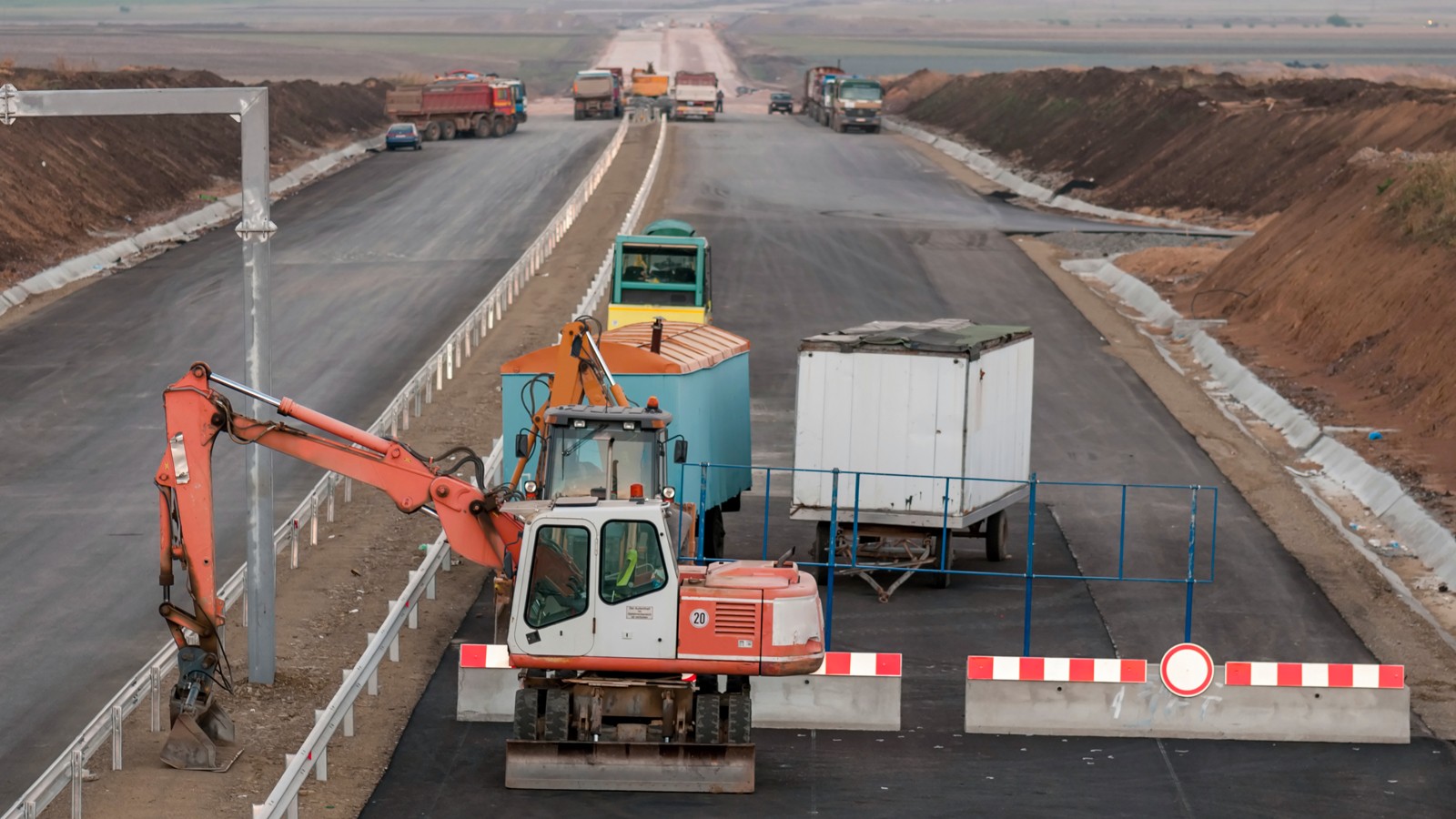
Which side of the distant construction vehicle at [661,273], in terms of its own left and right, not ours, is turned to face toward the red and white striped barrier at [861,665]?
front

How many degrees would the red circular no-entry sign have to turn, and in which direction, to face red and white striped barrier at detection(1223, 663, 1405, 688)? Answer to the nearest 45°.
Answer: approximately 90° to its left

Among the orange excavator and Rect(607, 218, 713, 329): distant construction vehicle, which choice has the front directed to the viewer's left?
the orange excavator

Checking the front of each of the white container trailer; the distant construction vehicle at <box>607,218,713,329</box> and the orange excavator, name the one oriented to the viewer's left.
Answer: the orange excavator

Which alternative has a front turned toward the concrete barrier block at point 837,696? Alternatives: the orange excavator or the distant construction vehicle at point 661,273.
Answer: the distant construction vehicle

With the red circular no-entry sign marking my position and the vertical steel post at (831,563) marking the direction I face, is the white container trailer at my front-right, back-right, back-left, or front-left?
front-right

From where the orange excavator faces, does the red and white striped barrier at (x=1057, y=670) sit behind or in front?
behind

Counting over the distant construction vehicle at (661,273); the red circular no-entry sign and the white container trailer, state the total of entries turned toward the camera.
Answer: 3

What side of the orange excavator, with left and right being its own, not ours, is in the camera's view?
left

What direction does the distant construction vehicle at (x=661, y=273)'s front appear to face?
toward the camera

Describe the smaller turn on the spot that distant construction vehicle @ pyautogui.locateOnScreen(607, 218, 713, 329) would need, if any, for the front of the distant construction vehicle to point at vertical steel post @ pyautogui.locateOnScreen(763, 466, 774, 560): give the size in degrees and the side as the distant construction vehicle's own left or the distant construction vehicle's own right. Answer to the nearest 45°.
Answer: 0° — it already faces it

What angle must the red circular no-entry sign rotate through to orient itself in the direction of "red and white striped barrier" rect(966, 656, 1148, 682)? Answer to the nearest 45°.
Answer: approximately 90° to its right

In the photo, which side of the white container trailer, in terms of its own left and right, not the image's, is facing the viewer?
front

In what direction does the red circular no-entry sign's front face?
toward the camera

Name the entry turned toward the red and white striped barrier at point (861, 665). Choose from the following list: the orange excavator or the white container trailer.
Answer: the white container trailer
